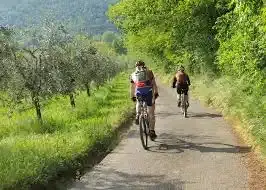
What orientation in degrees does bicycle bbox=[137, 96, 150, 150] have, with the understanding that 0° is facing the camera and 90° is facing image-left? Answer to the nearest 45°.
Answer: approximately 180°
